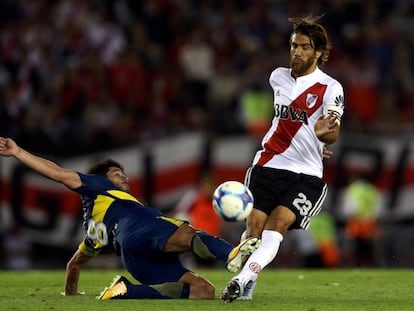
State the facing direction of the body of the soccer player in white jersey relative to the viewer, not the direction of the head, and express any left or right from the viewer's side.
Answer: facing the viewer and to the left of the viewer

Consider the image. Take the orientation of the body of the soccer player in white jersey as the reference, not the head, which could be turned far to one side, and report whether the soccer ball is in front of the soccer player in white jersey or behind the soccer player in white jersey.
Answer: in front

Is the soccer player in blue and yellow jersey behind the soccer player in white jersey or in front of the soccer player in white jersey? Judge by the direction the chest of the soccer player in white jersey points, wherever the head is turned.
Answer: in front

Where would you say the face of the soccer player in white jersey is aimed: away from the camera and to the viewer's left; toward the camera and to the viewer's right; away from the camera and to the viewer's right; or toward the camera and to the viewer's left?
toward the camera and to the viewer's left
